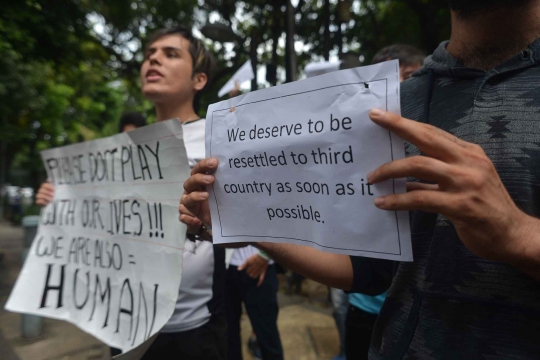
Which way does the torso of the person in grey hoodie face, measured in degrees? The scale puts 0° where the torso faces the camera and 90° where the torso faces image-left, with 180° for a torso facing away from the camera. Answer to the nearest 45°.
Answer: approximately 45°

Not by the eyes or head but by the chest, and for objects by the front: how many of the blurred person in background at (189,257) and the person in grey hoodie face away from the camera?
0

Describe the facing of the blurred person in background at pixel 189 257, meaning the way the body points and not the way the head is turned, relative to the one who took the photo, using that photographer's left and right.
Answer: facing the viewer and to the left of the viewer

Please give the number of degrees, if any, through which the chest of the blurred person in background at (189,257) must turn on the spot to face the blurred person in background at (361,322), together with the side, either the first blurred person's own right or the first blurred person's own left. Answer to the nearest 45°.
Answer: approximately 135° to the first blurred person's own left

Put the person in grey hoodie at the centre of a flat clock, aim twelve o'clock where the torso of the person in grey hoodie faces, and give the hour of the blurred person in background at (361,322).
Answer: The blurred person in background is roughly at 4 o'clock from the person in grey hoodie.

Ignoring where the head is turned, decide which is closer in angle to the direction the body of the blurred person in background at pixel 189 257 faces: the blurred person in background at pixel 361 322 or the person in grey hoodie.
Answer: the person in grey hoodie

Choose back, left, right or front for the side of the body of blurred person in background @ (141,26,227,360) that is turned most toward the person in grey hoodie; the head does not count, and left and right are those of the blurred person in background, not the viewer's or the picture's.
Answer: left

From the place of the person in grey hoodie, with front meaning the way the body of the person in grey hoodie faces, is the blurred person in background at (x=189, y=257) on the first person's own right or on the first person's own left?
on the first person's own right
